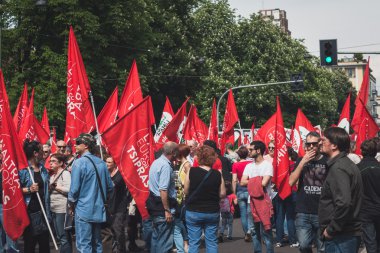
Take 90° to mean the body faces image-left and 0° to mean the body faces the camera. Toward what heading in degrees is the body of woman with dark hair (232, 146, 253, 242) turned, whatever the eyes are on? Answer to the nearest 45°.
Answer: approximately 180°

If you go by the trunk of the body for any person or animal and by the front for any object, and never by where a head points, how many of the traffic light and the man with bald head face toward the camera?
1

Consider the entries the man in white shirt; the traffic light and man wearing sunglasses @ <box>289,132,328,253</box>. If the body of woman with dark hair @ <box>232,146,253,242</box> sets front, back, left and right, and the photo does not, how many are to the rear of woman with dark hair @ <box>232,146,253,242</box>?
2

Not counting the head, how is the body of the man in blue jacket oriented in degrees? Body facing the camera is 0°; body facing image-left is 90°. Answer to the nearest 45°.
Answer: approximately 135°

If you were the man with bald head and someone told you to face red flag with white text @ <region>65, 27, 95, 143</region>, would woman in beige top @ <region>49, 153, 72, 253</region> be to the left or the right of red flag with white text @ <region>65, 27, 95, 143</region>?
left

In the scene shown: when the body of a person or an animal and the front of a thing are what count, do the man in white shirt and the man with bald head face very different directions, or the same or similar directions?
very different directions

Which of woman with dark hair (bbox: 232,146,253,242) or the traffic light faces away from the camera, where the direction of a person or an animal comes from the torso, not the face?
the woman with dark hair

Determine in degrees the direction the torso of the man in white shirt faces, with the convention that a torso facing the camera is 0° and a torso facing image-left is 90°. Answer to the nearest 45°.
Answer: approximately 45°
